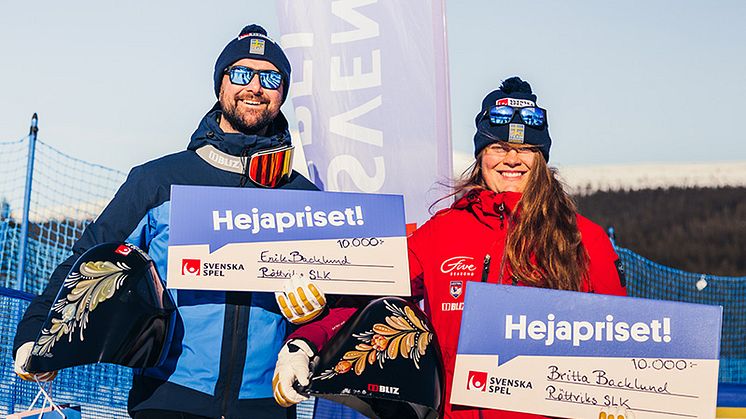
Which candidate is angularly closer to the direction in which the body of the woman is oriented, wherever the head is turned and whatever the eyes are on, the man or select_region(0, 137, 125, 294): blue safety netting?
the man

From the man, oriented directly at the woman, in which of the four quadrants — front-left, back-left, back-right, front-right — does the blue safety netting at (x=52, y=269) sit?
back-left

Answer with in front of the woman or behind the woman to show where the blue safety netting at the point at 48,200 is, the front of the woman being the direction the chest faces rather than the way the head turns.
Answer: behind

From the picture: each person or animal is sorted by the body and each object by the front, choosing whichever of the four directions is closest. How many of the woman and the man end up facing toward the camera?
2

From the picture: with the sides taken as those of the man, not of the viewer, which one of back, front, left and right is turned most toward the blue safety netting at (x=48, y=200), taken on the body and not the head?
back

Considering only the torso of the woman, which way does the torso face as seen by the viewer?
toward the camera

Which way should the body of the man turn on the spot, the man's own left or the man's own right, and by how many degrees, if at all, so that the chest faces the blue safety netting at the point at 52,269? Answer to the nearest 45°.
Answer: approximately 180°

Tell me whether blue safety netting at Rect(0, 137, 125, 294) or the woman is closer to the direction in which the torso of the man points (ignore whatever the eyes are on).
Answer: the woman

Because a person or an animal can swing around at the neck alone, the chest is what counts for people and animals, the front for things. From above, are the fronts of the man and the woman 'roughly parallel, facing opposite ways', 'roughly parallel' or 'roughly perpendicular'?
roughly parallel

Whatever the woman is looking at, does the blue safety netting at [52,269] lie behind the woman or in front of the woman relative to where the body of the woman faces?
behind

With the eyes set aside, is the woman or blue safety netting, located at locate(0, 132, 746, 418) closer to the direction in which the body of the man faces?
the woman

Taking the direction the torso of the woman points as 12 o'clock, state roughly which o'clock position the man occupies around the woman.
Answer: The man is roughly at 3 o'clock from the woman.

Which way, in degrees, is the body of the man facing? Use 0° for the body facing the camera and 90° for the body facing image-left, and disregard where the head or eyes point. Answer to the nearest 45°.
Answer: approximately 0°
